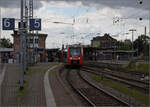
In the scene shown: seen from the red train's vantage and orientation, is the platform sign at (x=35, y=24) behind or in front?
in front

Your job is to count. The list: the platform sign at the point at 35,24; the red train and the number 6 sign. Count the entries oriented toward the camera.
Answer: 3

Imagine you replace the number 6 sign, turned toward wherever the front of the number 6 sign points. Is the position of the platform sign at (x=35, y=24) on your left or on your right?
on your left

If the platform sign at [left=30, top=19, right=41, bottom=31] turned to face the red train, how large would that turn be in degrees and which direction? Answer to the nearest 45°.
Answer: approximately 180°

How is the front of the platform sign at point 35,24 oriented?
toward the camera

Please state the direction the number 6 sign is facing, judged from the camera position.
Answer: facing the viewer

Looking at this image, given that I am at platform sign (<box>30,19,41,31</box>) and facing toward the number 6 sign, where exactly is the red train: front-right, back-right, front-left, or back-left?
back-right

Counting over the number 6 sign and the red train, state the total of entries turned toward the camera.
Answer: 2

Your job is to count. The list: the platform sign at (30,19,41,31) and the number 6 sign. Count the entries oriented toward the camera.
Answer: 2

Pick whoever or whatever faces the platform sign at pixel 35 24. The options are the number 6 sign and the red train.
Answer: the red train

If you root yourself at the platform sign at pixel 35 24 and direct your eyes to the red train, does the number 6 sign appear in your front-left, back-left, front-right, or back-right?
back-left

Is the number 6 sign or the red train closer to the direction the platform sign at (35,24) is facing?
the number 6 sign
